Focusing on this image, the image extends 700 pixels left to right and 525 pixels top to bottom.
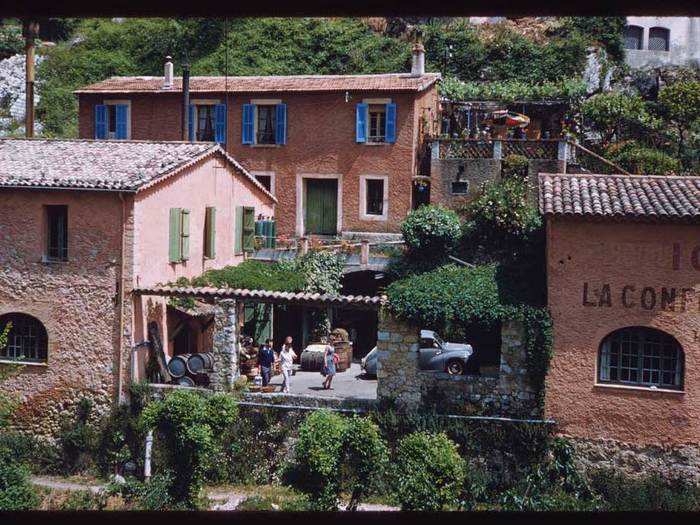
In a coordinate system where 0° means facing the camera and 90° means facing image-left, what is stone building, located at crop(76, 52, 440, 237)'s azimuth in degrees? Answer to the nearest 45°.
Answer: approximately 0°

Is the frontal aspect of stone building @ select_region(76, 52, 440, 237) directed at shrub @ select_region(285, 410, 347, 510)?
yes

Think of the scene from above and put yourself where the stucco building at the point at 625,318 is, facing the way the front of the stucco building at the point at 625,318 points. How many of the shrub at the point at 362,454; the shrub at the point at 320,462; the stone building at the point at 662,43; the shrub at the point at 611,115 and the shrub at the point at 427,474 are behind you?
2

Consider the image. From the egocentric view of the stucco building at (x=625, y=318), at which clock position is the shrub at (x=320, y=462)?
The shrub is roughly at 2 o'clock from the stucco building.

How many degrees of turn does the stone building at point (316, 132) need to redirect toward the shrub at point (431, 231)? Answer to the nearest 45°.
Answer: approximately 45° to its left

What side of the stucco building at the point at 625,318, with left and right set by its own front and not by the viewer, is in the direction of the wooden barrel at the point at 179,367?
right

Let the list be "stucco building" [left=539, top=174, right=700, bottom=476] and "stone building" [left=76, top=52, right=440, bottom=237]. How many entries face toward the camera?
2

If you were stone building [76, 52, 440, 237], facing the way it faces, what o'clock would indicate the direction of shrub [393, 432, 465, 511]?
The shrub is roughly at 12 o'clock from the stone building.

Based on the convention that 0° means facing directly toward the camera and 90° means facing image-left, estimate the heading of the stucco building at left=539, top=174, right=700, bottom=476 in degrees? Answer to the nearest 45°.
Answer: approximately 0°

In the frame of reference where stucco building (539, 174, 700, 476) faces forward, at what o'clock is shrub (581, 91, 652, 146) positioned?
The shrub is roughly at 6 o'clock from the stucco building.

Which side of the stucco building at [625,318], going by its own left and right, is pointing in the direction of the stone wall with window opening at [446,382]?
right
